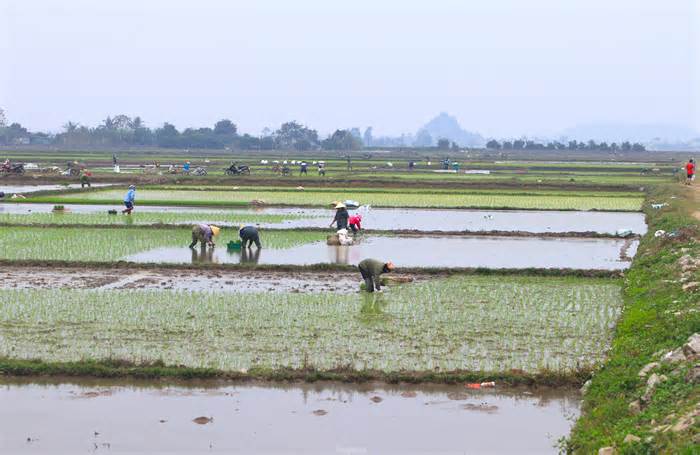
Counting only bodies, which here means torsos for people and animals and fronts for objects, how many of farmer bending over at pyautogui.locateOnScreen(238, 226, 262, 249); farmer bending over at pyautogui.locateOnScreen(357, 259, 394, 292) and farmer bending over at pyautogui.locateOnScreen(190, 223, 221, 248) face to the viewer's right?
2

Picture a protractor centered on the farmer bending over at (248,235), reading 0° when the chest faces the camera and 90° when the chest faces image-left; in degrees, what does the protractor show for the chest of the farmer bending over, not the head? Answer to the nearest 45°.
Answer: approximately 90°

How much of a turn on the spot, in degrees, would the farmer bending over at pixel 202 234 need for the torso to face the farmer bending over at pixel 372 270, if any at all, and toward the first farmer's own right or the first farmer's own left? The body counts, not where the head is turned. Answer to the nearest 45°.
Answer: approximately 45° to the first farmer's own right

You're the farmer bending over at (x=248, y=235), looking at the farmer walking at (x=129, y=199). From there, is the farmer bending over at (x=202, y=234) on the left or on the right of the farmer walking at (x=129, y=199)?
left

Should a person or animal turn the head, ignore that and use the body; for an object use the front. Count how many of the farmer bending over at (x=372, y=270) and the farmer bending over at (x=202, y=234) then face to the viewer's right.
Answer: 2

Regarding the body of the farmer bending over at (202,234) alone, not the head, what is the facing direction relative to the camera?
to the viewer's right

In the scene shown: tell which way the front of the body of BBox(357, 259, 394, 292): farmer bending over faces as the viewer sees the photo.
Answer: to the viewer's right

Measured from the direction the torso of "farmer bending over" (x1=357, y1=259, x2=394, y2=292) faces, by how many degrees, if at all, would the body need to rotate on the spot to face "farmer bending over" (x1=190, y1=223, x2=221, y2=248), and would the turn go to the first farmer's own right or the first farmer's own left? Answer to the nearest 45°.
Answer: approximately 135° to the first farmer's own left

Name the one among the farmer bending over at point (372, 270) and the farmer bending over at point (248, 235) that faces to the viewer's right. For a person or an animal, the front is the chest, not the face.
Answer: the farmer bending over at point (372, 270)

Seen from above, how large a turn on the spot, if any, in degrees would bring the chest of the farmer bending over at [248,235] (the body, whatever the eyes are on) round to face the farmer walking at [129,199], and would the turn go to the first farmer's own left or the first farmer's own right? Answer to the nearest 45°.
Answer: approximately 45° to the first farmer's own right

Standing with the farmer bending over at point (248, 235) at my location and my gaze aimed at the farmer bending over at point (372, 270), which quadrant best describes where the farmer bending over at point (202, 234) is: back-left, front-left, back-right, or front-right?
back-right
